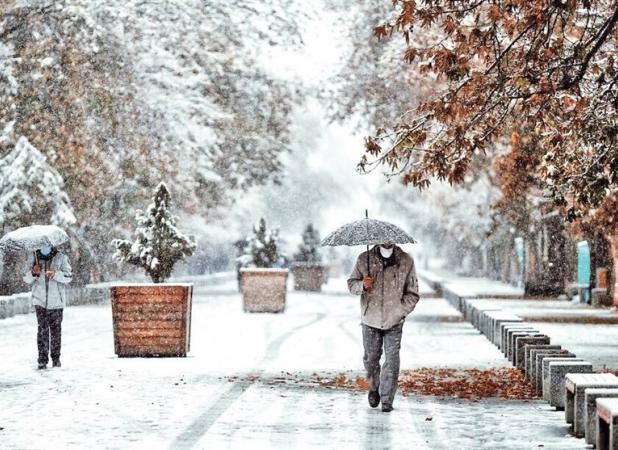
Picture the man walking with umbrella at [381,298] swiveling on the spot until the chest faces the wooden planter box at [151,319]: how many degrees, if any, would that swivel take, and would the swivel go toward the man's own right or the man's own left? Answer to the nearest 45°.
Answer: approximately 135° to the man's own right

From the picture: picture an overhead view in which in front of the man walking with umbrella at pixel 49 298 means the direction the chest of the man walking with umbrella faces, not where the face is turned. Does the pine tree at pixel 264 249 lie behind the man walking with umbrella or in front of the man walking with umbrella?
behind

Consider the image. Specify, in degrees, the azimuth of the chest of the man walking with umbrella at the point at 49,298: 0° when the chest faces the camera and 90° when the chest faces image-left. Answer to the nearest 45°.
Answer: approximately 0°

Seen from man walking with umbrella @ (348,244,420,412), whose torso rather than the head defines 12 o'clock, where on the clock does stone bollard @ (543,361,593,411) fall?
The stone bollard is roughly at 9 o'clock from the man walking with umbrella.

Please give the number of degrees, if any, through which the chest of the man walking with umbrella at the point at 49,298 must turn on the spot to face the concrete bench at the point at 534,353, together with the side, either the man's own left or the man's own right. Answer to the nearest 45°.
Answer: approximately 45° to the man's own left

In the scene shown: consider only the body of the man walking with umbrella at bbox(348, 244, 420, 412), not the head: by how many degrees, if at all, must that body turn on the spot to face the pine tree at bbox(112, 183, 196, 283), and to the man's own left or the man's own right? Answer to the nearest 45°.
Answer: approximately 135° to the man's own right

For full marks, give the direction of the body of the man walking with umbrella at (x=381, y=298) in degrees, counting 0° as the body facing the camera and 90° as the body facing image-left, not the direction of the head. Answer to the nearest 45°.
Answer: approximately 0°

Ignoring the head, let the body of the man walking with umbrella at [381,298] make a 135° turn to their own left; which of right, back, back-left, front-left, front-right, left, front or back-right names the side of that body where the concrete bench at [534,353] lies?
front

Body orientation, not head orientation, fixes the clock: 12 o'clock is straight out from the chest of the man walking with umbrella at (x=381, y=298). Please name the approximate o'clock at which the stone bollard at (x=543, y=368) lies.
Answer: The stone bollard is roughly at 8 o'clock from the man walking with umbrella.
